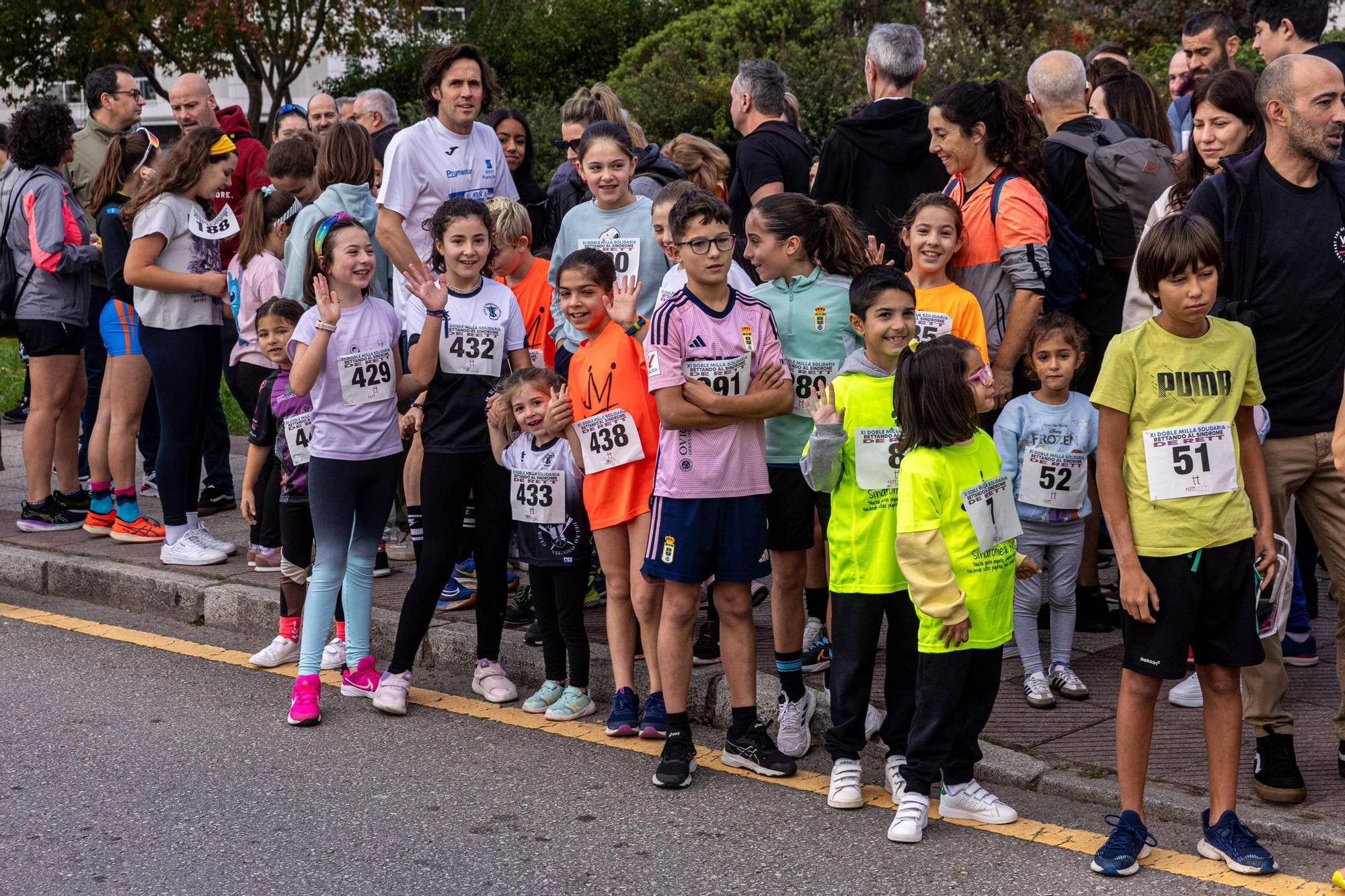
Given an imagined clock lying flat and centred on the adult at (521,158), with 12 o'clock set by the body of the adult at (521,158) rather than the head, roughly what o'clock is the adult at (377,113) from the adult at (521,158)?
the adult at (377,113) is roughly at 5 o'clock from the adult at (521,158).

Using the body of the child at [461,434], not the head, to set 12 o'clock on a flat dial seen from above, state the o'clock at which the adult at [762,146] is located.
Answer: The adult is roughly at 8 o'clock from the child.

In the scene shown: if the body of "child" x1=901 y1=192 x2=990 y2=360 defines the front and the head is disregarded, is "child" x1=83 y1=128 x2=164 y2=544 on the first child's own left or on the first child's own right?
on the first child's own right

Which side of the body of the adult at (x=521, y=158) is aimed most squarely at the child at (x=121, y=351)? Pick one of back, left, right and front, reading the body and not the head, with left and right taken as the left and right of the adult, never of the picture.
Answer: right

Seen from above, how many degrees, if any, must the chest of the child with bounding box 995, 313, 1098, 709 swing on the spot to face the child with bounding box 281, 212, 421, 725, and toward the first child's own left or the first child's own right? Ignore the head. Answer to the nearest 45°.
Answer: approximately 90° to the first child's own right

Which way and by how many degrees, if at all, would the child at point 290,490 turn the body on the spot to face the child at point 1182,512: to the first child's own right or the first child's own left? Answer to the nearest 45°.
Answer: approximately 45° to the first child's own left

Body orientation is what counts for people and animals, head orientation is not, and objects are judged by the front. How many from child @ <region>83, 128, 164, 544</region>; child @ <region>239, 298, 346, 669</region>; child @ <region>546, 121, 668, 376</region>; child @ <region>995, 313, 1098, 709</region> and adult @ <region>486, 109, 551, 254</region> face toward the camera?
4
